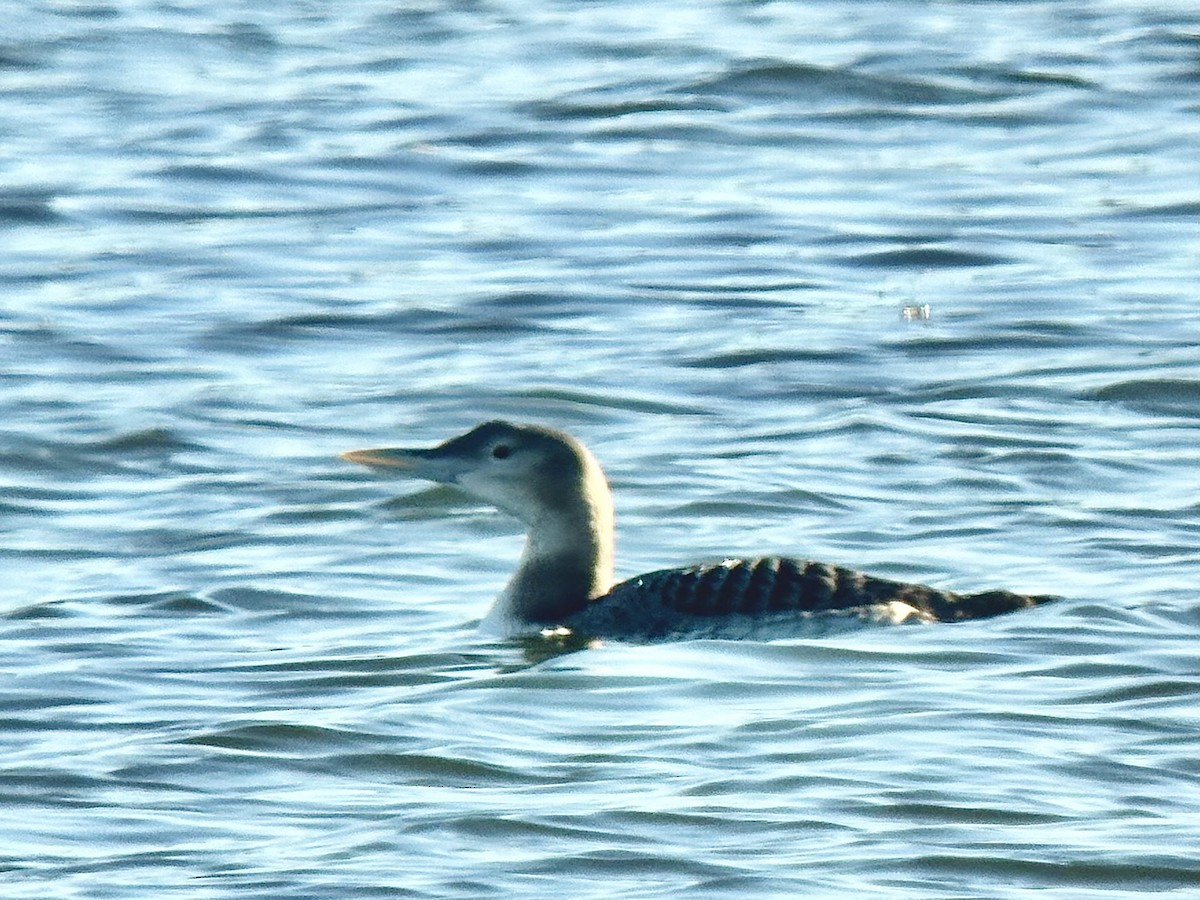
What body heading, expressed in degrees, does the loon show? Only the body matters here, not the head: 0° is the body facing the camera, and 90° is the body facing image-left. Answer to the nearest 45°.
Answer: approximately 90°
